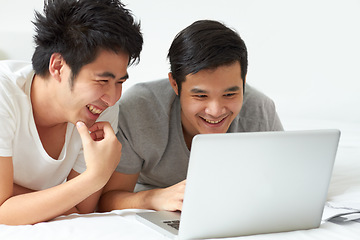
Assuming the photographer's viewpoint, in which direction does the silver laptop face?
facing away from the viewer and to the left of the viewer

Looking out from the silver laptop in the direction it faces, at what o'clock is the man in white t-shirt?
The man in white t-shirt is roughly at 11 o'clock from the silver laptop.

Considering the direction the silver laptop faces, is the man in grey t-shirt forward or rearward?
forward
